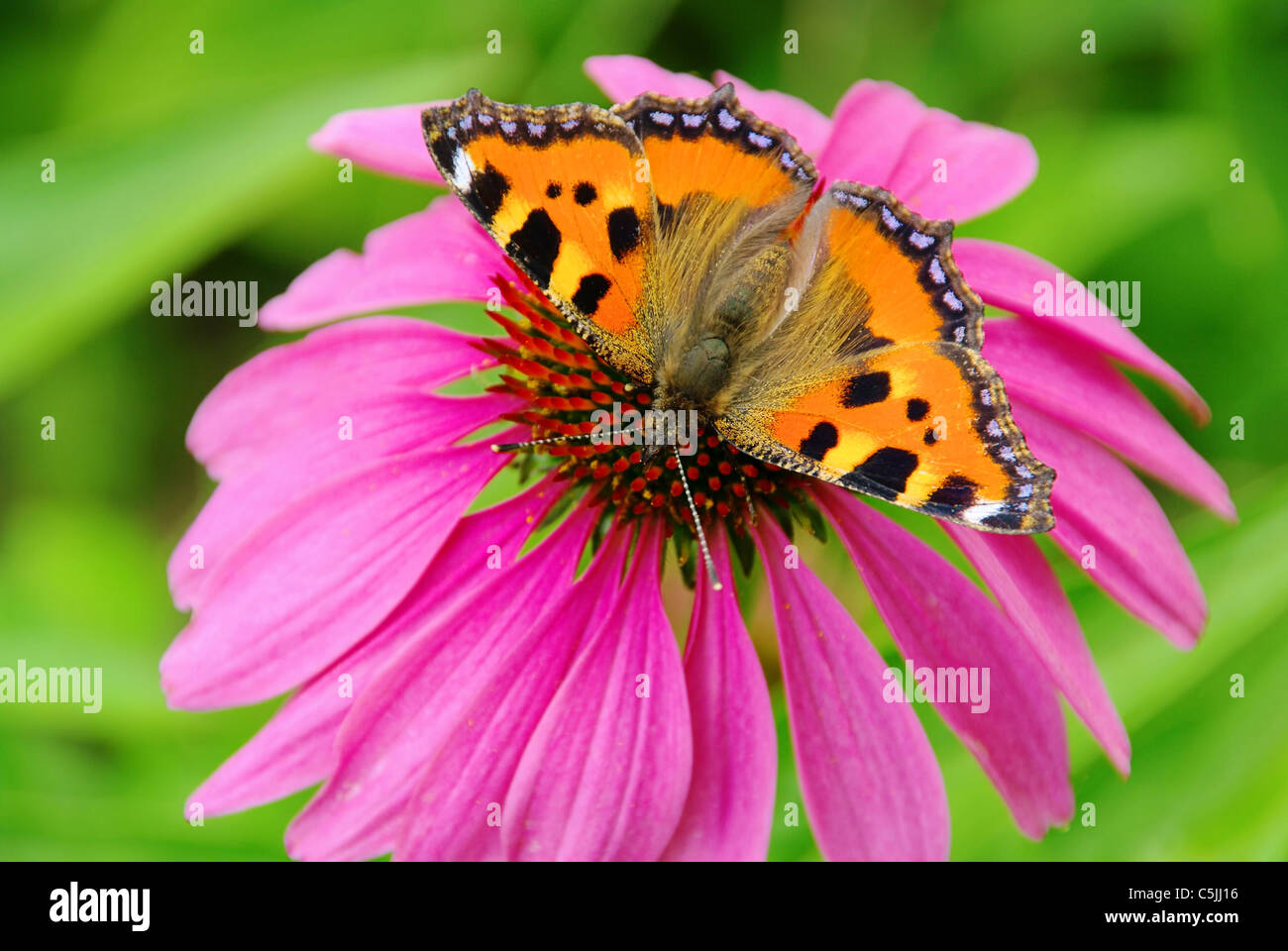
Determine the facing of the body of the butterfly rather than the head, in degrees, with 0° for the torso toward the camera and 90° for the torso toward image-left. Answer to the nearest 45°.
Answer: approximately 45°
